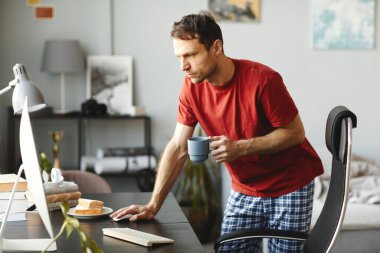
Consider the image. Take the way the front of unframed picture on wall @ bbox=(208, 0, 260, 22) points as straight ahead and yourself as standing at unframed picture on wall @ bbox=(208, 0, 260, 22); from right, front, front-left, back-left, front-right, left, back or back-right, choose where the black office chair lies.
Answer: front

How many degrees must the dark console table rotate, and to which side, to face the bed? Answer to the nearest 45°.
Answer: approximately 45° to its left

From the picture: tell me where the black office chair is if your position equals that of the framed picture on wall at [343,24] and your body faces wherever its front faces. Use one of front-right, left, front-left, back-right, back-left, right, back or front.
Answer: front

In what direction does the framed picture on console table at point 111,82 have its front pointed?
toward the camera

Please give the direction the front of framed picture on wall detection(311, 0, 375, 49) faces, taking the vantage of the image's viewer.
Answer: facing the viewer

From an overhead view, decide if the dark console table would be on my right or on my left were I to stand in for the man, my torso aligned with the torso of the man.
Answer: on my right

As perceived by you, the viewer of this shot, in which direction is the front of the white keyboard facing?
facing away from the viewer and to the right of the viewer

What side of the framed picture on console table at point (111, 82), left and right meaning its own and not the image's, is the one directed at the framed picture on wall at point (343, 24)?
left

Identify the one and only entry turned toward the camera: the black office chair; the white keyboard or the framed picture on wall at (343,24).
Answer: the framed picture on wall

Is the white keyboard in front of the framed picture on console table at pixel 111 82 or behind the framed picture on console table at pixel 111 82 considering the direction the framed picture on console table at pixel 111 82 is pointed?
in front

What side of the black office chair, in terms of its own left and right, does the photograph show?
left

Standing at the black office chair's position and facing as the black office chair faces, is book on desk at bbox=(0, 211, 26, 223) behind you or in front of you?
in front

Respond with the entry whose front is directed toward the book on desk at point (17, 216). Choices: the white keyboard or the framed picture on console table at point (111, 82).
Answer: the framed picture on console table

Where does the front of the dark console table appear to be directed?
toward the camera

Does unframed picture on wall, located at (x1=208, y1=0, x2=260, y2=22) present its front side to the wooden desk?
yes
